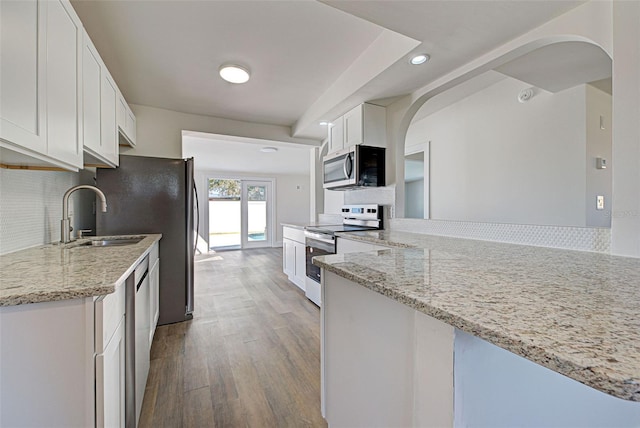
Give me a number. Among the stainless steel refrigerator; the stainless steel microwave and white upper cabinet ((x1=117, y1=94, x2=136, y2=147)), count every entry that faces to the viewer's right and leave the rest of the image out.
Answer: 2

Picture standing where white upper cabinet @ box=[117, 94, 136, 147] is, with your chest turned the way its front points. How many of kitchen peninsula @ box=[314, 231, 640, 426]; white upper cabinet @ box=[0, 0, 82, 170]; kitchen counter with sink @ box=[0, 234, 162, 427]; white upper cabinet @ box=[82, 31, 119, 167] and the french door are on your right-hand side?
4

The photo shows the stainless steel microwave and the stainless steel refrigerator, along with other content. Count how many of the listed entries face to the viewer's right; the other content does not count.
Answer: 1

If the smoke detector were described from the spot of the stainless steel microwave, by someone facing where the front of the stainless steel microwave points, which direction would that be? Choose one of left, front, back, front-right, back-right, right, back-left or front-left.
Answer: back-left

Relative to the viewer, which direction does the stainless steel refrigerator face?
to the viewer's right

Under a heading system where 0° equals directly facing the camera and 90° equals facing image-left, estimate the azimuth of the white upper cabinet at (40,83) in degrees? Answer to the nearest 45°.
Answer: approximately 315°

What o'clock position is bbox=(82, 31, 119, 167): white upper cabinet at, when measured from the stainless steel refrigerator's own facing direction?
The white upper cabinet is roughly at 4 o'clock from the stainless steel refrigerator.

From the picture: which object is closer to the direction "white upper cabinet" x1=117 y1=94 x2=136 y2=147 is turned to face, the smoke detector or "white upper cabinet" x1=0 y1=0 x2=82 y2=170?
the smoke detector

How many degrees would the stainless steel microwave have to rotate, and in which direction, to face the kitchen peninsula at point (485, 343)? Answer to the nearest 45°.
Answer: approximately 45° to its left

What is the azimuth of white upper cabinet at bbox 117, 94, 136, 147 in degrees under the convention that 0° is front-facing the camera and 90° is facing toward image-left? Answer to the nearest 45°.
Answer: approximately 270°

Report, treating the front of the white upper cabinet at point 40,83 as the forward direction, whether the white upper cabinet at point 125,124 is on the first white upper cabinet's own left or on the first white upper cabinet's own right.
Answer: on the first white upper cabinet's own left
